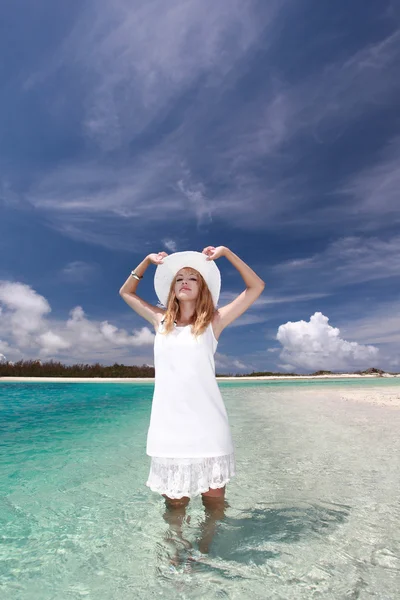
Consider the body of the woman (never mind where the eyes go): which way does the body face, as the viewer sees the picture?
toward the camera

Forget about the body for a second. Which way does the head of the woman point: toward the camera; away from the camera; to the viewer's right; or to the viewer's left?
toward the camera
